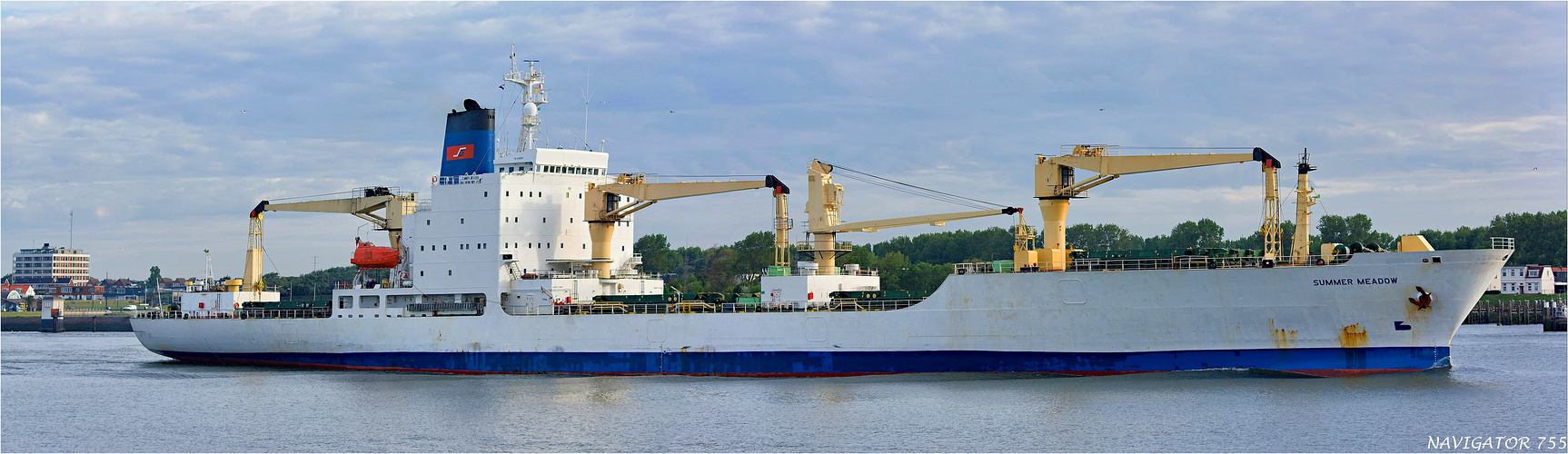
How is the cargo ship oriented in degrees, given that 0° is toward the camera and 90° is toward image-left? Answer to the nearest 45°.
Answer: approximately 270°
